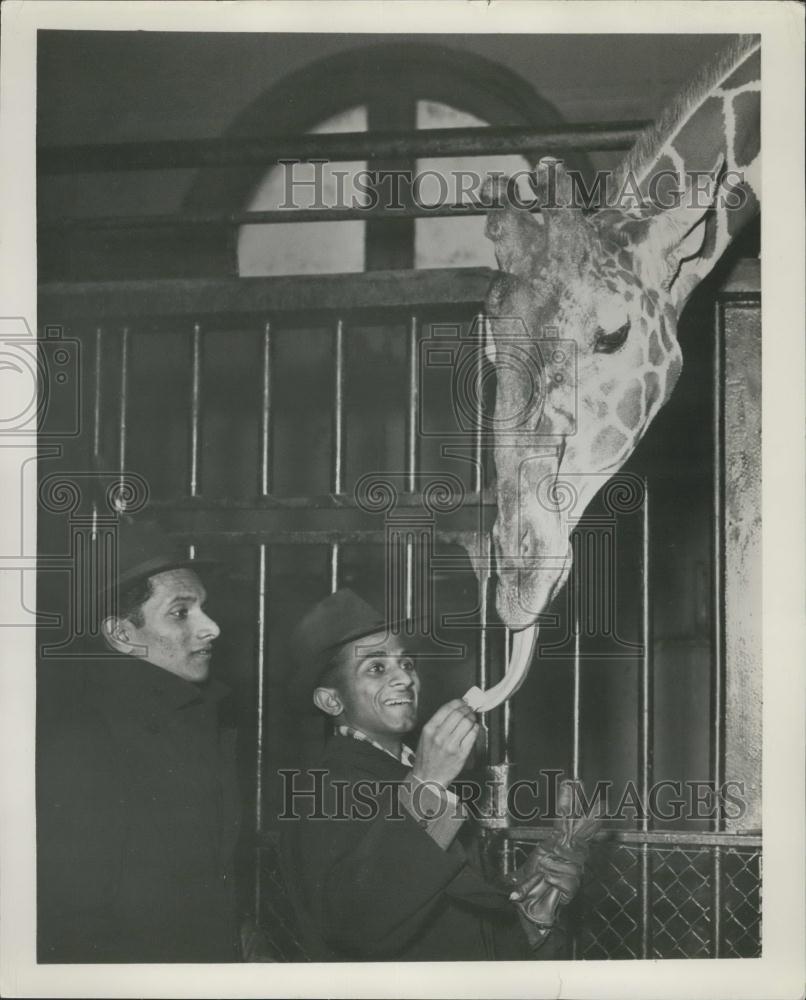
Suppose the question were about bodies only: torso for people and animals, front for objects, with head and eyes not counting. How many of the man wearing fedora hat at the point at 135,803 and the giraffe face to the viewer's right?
1

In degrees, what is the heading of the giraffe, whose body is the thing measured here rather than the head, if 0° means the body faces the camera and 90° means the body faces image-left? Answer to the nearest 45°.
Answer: approximately 45°

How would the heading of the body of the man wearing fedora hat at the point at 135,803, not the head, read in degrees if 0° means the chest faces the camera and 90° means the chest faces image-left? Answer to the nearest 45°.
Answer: approximately 270°

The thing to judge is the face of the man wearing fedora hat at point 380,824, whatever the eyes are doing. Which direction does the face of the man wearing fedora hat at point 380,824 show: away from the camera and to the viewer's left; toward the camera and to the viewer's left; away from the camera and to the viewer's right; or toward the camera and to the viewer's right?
toward the camera and to the viewer's right

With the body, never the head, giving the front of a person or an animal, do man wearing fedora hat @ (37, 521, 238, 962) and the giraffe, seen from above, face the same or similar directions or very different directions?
very different directions

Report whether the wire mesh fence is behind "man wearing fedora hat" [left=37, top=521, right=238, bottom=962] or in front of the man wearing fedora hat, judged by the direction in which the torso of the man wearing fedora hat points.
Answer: in front

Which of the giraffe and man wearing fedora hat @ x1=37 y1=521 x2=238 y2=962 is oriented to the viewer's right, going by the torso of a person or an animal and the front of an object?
the man wearing fedora hat

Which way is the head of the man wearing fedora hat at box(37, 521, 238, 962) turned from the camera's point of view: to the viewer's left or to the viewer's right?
to the viewer's right
